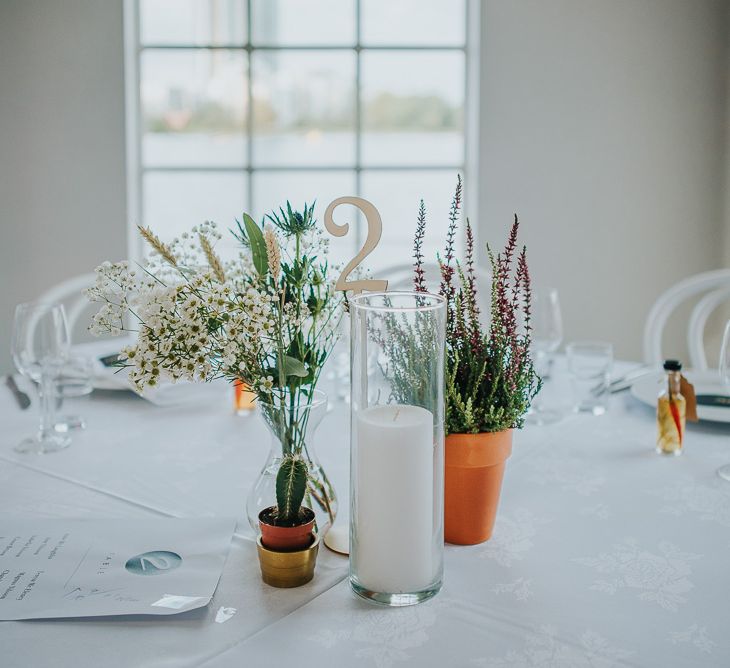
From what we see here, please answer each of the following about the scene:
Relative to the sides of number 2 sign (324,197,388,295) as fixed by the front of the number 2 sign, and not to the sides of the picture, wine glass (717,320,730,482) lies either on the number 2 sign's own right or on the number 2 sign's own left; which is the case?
on the number 2 sign's own left

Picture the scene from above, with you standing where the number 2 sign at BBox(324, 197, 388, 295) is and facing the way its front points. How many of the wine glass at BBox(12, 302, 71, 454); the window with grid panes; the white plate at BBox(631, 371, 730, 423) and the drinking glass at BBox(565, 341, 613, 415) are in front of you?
0

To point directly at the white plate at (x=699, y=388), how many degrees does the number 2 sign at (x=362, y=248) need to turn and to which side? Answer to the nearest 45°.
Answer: approximately 135° to its left

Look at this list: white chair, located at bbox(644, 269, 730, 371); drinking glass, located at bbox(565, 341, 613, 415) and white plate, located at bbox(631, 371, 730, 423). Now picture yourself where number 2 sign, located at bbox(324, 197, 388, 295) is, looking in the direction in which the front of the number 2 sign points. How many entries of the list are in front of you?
0

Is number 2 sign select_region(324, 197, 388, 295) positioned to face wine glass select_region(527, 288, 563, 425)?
no

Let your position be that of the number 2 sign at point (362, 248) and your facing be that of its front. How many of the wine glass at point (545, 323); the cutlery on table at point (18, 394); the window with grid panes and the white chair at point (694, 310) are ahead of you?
0

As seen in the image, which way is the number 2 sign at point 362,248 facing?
toward the camera

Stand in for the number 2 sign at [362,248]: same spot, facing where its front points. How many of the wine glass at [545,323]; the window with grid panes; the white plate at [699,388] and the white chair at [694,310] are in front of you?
0

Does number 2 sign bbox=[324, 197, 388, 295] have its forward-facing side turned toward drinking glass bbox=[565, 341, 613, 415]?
no

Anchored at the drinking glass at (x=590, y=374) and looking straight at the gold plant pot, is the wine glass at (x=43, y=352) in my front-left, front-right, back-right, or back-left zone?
front-right

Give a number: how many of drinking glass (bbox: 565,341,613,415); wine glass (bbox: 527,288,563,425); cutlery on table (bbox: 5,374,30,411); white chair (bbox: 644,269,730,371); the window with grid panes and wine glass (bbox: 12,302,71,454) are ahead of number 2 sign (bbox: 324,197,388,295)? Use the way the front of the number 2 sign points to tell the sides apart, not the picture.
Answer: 0

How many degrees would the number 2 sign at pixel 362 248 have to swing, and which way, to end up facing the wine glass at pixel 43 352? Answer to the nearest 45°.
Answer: approximately 135° to its right

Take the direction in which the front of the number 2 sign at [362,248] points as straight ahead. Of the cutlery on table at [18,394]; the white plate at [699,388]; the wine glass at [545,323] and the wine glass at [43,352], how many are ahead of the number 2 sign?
0

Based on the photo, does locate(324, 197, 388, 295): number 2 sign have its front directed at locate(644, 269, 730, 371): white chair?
no
